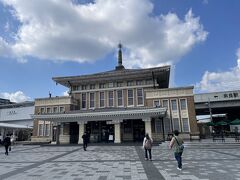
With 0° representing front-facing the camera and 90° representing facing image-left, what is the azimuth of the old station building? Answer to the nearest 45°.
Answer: approximately 0°

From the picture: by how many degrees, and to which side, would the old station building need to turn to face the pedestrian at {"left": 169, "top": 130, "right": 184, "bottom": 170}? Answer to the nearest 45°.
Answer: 0° — it already faces them
